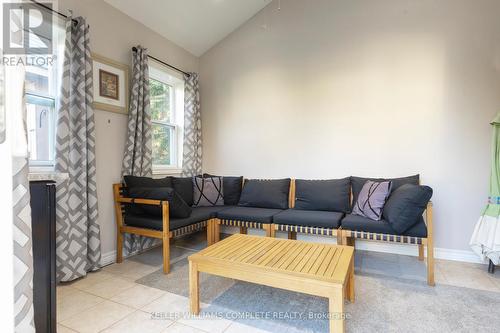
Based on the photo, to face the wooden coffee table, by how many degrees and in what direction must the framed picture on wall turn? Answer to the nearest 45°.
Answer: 0° — it already faces it

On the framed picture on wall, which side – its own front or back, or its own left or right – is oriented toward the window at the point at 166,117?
left

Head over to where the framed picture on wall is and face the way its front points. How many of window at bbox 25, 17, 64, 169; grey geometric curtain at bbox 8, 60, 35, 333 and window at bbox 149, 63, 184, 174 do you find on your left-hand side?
1

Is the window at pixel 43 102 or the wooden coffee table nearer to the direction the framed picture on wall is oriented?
the wooden coffee table

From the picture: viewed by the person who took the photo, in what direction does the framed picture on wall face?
facing the viewer and to the right of the viewer

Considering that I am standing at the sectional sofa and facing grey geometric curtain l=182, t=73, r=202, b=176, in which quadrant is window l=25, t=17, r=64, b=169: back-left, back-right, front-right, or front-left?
front-left

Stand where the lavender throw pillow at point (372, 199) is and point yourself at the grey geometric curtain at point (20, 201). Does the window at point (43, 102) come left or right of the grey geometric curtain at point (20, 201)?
right

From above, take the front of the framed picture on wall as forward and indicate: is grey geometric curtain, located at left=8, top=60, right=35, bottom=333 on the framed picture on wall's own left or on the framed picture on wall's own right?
on the framed picture on wall's own right

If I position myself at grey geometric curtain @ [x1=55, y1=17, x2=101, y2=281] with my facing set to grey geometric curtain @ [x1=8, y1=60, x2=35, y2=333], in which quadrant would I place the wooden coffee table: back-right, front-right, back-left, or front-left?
front-left

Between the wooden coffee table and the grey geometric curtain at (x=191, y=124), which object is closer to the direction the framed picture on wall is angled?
the wooden coffee table
